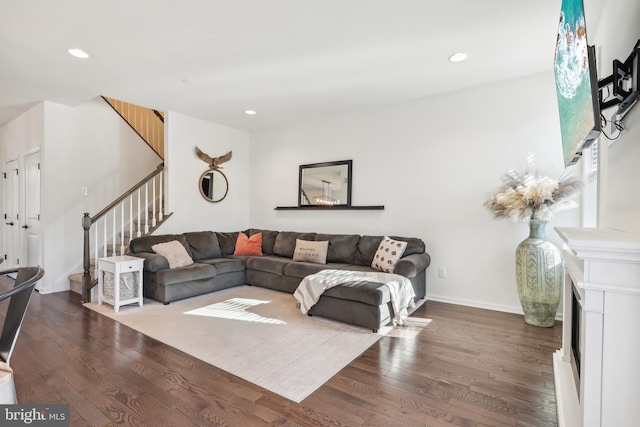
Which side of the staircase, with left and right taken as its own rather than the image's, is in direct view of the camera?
left

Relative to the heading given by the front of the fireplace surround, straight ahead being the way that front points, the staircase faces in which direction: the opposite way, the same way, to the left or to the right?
to the left

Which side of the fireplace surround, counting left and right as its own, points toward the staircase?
front

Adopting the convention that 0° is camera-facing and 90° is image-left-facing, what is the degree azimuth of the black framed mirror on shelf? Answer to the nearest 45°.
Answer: approximately 45°

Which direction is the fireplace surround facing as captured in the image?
to the viewer's left

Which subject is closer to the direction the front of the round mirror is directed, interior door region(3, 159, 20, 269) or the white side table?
the white side table

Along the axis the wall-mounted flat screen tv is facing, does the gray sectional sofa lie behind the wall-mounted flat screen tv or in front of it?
in front

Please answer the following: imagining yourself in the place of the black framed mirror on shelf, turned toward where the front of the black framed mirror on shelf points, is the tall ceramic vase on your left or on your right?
on your left

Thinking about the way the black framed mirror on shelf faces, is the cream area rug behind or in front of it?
in front

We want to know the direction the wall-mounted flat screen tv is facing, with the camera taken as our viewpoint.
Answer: facing to the left of the viewer

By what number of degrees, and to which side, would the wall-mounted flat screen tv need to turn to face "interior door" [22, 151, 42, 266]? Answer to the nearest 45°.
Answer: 0° — it already faces it

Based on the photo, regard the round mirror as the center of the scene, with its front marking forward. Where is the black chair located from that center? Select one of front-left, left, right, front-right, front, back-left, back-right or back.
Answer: front-right

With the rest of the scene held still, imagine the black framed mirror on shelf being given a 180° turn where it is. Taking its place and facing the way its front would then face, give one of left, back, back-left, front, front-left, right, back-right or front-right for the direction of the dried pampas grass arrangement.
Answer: right
